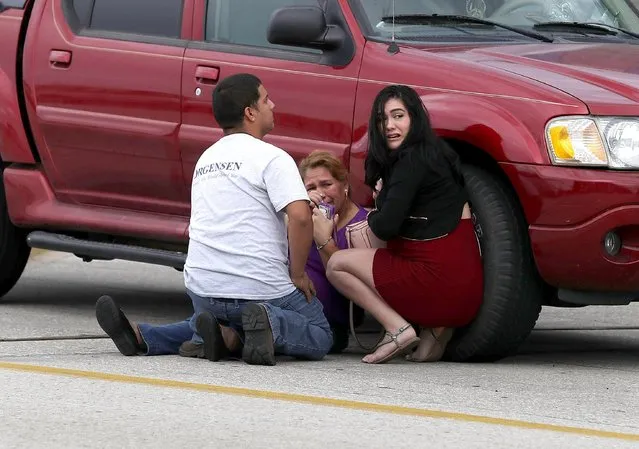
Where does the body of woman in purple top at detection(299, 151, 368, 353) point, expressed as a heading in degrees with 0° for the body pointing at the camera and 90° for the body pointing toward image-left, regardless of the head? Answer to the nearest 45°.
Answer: approximately 45°

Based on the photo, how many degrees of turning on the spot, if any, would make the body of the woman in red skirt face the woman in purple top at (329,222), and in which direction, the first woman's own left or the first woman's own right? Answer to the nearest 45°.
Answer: approximately 45° to the first woman's own right

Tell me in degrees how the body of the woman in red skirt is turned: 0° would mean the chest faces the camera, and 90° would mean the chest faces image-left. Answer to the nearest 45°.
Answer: approximately 90°

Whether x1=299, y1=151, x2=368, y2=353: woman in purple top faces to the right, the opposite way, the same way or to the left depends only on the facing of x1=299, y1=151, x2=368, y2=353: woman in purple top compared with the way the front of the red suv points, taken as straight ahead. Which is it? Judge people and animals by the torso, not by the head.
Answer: to the right

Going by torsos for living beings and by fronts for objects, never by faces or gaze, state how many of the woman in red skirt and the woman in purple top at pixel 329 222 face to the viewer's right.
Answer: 0
